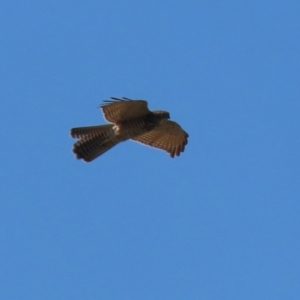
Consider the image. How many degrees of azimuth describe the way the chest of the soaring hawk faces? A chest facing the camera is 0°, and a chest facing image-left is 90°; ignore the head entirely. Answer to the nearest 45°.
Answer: approximately 270°
